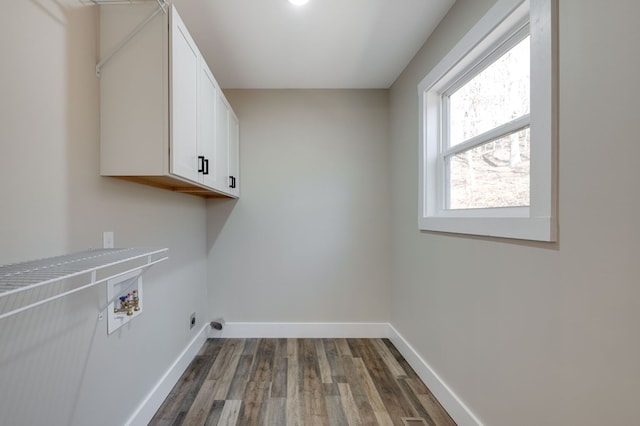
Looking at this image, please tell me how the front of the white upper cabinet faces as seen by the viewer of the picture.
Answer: facing to the right of the viewer

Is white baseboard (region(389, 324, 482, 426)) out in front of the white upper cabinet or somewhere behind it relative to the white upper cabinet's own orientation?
in front
